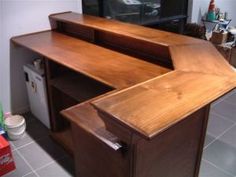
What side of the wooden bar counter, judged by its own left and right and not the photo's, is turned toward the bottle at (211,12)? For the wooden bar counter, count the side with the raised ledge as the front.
front

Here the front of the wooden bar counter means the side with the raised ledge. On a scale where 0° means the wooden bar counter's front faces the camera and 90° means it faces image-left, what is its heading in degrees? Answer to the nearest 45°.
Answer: approximately 225°
